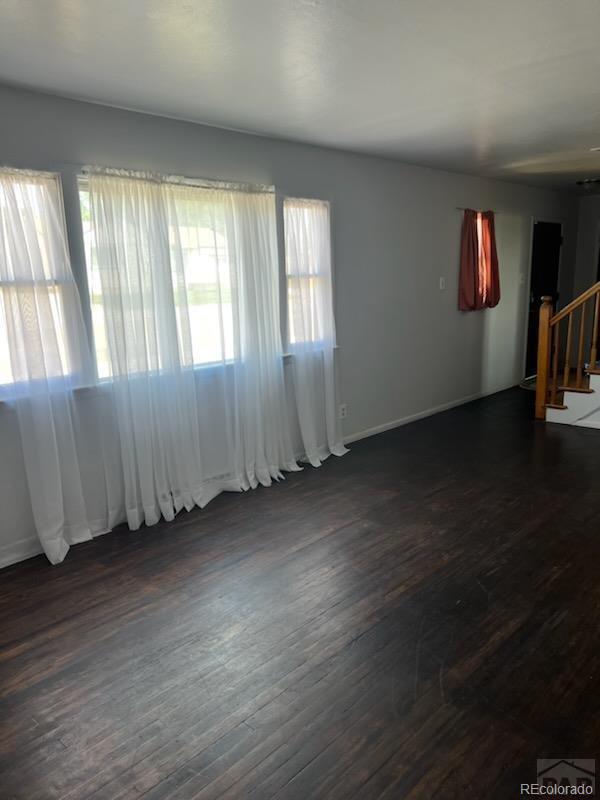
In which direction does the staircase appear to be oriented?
to the viewer's left

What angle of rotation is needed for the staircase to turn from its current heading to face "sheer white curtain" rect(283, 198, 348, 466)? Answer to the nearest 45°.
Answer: approximately 45° to its left

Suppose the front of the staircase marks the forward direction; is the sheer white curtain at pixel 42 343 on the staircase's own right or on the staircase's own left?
on the staircase's own left

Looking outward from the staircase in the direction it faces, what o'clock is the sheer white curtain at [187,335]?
The sheer white curtain is roughly at 10 o'clock from the staircase.

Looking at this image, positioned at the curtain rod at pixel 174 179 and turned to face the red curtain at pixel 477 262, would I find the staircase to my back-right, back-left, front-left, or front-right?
front-right

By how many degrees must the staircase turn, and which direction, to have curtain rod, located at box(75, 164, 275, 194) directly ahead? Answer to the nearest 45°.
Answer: approximately 45° to its left

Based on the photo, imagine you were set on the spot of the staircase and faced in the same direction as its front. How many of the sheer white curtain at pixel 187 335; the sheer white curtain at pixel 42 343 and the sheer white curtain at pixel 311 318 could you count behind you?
0

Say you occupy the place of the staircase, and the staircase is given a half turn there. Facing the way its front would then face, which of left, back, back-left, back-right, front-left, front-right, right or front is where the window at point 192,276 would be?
back-right
